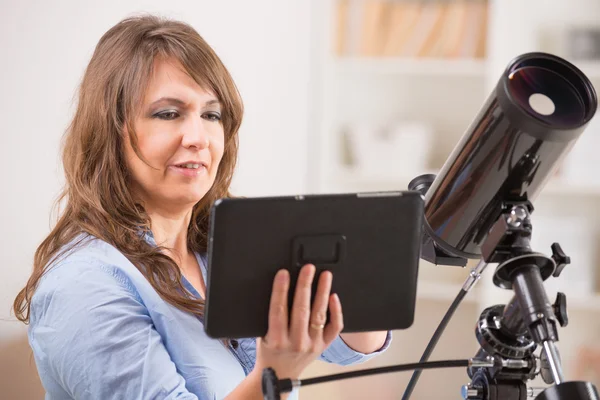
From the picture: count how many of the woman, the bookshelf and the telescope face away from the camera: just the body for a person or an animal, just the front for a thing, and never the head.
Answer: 0

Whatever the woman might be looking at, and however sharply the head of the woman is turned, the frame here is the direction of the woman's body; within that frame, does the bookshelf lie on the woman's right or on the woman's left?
on the woman's left

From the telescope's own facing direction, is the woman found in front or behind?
behind

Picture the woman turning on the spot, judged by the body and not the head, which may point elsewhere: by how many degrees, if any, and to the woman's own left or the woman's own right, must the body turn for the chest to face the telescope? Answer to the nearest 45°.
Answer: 0° — they already face it

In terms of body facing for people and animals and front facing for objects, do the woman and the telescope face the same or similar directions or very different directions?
same or similar directions

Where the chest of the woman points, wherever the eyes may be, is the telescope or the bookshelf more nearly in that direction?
the telescope

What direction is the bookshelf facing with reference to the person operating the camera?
facing the viewer

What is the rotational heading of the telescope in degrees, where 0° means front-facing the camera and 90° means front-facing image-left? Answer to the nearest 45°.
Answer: approximately 315°

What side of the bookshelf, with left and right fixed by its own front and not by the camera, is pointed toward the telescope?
front

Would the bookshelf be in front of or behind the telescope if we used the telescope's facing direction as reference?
behind

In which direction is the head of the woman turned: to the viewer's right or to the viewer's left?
to the viewer's right

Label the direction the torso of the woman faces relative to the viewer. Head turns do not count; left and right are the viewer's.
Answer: facing the viewer and to the right of the viewer

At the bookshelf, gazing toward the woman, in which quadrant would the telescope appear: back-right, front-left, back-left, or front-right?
front-left
